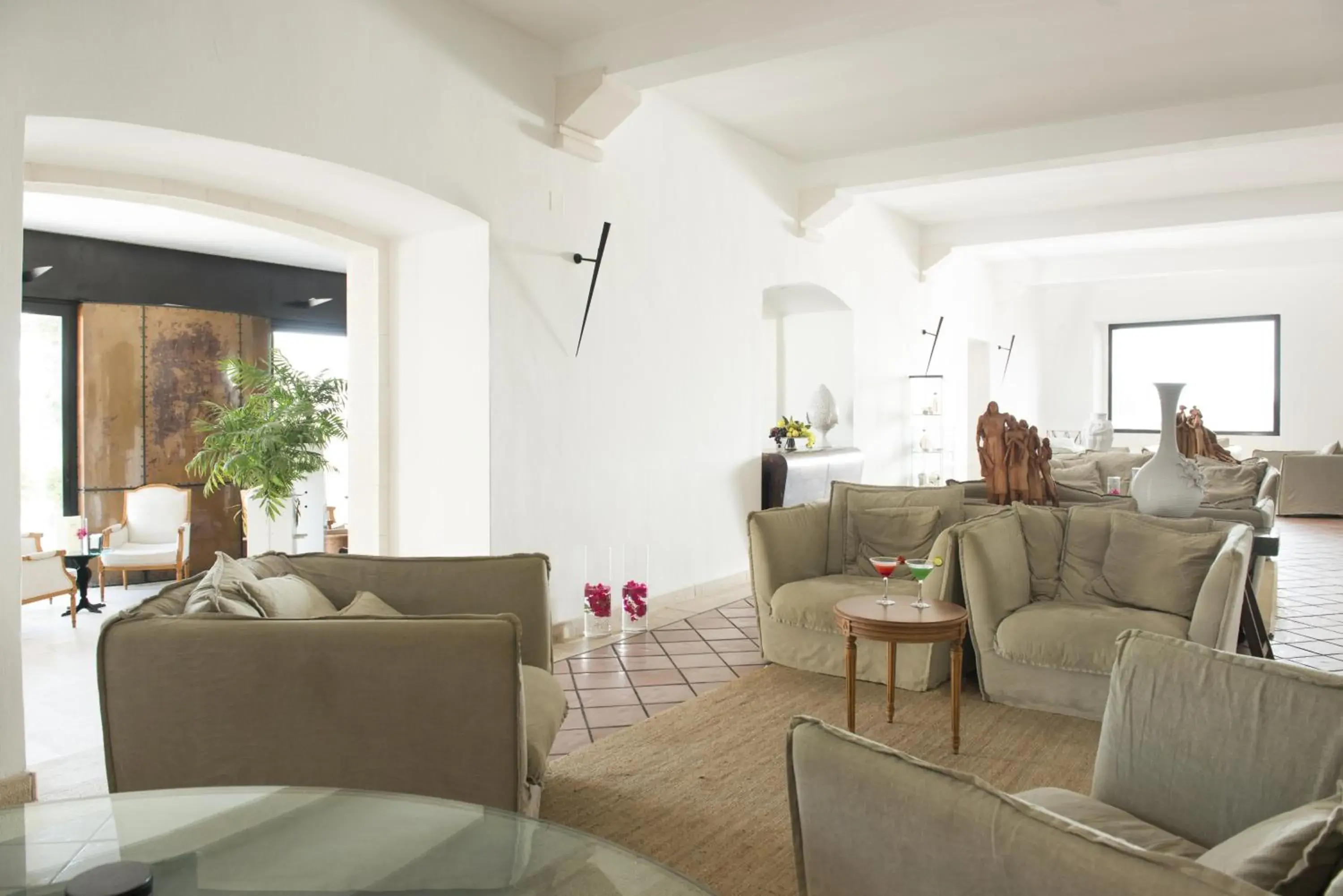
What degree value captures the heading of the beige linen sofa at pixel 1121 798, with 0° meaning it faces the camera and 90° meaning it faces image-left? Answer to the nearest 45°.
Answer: approximately 135°

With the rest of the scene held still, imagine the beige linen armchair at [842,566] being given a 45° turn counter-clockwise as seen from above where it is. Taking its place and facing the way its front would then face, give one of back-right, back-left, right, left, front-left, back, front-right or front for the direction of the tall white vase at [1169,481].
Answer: left

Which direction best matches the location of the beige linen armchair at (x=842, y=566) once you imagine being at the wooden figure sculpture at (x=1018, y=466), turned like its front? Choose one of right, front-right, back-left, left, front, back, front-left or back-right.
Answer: front-right

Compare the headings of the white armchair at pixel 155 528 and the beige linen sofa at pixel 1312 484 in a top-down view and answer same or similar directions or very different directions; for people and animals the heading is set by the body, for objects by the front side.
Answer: very different directions

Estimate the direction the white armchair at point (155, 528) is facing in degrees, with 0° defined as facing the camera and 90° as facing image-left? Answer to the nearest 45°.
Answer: approximately 45°

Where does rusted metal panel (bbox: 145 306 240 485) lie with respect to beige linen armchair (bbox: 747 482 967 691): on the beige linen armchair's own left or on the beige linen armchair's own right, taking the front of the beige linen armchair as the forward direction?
on the beige linen armchair's own right

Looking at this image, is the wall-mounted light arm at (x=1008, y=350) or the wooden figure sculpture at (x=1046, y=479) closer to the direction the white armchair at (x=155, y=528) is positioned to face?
the wooden figure sculpture

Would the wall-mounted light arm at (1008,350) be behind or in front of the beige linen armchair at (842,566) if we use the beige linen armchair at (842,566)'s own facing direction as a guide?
behind

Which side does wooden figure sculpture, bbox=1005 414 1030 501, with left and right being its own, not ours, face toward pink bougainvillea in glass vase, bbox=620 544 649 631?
right

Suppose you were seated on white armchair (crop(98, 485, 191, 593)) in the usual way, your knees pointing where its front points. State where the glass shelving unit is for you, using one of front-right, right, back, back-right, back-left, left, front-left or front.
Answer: back-left

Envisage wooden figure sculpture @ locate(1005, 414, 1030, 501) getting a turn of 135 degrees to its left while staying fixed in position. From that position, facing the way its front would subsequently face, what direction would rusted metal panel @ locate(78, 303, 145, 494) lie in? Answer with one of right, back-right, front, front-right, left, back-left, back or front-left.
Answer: back-left

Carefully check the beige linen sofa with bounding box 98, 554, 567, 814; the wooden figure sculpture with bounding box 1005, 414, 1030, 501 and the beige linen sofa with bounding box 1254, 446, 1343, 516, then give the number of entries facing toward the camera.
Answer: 1
